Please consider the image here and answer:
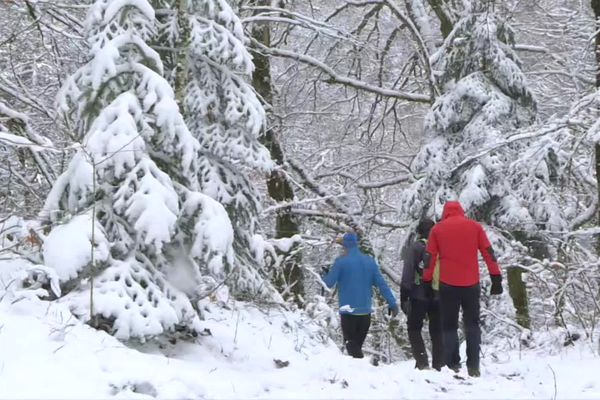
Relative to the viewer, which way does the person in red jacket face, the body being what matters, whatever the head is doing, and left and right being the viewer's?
facing away from the viewer

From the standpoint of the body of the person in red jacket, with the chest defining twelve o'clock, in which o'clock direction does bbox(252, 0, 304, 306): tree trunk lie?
The tree trunk is roughly at 11 o'clock from the person in red jacket.

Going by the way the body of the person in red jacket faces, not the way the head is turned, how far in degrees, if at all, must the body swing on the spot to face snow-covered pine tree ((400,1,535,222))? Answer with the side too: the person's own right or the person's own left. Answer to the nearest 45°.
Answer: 0° — they already face it

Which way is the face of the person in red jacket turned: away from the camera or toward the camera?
away from the camera

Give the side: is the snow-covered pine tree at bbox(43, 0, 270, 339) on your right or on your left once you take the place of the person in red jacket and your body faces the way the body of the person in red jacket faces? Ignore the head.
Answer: on your left

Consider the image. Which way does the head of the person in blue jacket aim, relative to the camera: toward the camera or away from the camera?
away from the camera

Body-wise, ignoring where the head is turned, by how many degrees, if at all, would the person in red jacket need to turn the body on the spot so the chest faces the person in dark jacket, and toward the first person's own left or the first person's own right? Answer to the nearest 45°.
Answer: approximately 45° to the first person's own left

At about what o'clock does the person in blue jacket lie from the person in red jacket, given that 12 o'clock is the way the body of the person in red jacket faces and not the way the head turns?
The person in blue jacket is roughly at 10 o'clock from the person in red jacket.

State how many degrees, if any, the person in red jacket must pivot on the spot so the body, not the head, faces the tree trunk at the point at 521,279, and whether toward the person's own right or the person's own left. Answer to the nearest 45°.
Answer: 0° — they already face it
